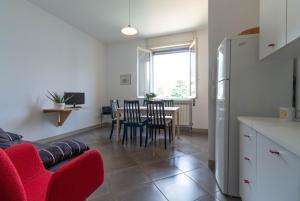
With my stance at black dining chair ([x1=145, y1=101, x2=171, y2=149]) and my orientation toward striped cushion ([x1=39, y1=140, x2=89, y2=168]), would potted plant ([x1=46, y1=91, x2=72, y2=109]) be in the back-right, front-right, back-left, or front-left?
front-right

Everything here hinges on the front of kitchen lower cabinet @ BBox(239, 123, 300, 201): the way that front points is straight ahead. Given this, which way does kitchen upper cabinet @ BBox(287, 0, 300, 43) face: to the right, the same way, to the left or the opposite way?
the same way

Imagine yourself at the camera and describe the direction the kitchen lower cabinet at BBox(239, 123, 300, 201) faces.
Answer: facing the viewer and to the left of the viewer

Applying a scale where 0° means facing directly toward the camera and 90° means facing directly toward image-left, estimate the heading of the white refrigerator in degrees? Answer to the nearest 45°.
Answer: approximately 90°

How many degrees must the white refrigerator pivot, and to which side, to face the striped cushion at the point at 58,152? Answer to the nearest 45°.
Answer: approximately 45° to its left

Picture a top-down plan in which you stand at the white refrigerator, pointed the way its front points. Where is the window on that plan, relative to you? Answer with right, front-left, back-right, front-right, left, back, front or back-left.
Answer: front-right

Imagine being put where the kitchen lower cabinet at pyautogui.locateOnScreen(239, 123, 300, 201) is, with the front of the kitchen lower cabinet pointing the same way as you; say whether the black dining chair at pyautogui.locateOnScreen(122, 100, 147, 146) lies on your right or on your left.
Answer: on your right

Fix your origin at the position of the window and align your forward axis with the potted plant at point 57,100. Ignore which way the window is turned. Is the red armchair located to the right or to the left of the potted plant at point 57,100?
left

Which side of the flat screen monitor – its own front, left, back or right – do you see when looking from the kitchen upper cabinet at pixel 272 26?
front
